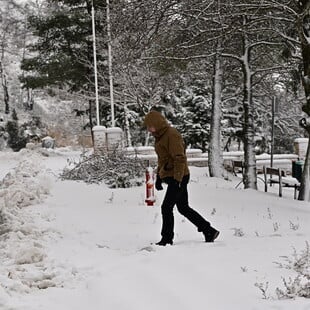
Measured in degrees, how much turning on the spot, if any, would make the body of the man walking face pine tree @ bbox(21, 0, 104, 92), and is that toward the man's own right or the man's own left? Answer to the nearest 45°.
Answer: approximately 90° to the man's own right

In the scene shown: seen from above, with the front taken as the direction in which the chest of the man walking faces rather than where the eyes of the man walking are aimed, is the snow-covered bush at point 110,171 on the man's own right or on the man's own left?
on the man's own right

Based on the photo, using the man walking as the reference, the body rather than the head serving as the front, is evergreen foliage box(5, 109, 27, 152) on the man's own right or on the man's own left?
on the man's own right

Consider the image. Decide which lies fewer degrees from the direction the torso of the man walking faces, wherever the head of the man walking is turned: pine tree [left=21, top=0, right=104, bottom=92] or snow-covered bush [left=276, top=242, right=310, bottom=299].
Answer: the pine tree

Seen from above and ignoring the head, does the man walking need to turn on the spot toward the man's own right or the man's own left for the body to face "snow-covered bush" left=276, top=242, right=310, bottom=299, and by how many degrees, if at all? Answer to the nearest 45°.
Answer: approximately 135° to the man's own left

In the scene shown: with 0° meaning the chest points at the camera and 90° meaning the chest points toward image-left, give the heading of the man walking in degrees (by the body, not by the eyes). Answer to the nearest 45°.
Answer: approximately 90°
